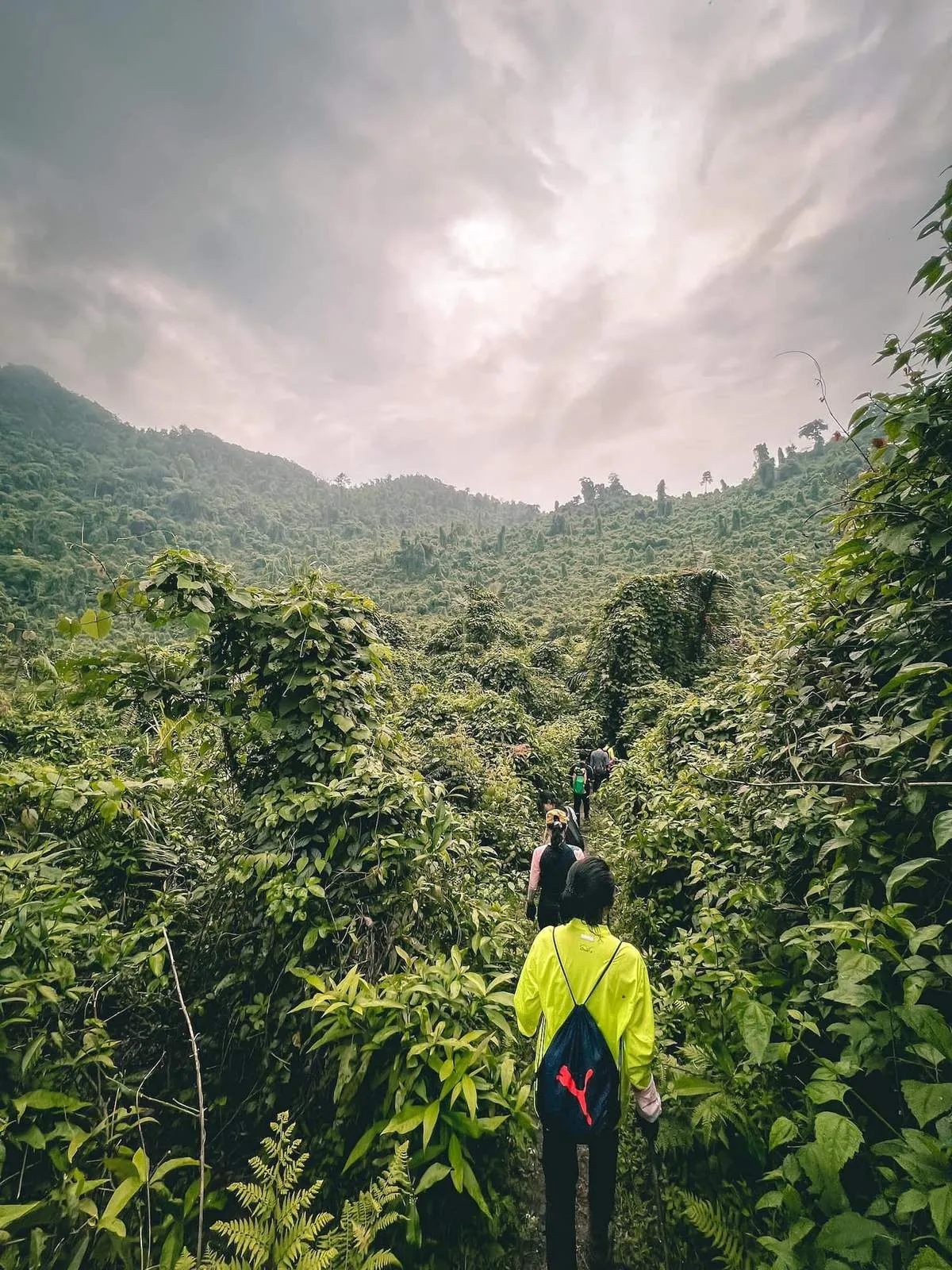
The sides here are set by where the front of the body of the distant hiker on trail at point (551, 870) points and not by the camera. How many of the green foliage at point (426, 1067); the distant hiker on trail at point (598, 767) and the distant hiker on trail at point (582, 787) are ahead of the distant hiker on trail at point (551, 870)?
2

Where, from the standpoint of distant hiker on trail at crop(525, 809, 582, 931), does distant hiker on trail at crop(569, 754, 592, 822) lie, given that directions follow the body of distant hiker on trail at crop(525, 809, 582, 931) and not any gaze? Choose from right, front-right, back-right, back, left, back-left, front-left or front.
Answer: front

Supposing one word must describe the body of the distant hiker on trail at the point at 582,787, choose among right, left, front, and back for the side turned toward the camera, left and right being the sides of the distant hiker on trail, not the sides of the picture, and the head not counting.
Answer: back

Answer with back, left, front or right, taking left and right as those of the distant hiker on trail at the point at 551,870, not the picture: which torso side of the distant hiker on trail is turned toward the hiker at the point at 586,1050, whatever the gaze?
back

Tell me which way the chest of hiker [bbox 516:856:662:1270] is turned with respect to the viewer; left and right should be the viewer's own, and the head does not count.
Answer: facing away from the viewer

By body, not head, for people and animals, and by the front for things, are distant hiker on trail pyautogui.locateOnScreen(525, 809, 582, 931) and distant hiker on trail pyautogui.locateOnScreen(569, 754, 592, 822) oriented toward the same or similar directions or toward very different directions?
same or similar directions

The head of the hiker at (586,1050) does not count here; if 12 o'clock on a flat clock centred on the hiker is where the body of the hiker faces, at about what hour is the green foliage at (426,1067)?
The green foliage is roughly at 9 o'clock from the hiker.

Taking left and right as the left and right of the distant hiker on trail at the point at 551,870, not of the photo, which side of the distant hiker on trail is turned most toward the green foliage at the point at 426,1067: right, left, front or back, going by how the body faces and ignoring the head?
back

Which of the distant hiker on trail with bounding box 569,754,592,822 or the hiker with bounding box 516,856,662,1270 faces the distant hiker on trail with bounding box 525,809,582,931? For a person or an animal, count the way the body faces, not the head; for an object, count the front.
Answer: the hiker

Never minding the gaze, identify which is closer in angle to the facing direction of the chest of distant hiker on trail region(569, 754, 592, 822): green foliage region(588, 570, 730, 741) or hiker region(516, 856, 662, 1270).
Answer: the green foliage

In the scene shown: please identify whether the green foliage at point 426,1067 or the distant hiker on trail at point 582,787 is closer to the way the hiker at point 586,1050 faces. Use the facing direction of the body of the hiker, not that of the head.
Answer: the distant hiker on trail

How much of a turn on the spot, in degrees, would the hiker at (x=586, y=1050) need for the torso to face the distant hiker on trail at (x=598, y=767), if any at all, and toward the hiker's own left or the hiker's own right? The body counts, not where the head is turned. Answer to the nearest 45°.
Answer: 0° — they already face them

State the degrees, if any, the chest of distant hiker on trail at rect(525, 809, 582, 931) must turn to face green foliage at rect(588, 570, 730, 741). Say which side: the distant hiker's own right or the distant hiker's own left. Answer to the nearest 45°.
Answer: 0° — they already face it

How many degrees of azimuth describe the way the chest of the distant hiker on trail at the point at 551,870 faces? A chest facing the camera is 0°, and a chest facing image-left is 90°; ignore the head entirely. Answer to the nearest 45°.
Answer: approximately 180°

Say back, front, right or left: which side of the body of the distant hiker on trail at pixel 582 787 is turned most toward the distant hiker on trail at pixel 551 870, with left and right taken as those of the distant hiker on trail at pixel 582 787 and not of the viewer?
back

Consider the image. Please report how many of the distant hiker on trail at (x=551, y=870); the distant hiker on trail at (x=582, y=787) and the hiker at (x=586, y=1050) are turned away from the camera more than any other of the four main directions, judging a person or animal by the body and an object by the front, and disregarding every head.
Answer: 3

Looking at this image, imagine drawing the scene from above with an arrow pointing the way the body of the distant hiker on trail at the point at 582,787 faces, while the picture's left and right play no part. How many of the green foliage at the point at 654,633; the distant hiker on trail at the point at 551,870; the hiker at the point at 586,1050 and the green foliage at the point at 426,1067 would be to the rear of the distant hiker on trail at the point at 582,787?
3
